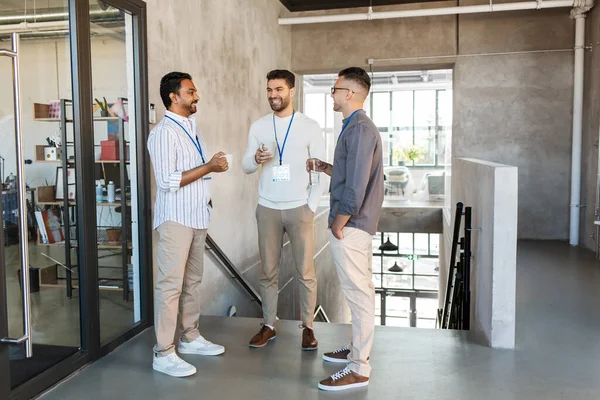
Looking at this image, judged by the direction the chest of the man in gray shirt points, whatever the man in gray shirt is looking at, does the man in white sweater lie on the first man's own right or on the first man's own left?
on the first man's own right

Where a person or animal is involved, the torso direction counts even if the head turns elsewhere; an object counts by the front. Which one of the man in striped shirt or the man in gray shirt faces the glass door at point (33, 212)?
the man in gray shirt

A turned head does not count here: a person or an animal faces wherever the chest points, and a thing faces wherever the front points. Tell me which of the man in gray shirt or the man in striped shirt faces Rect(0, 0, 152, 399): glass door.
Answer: the man in gray shirt

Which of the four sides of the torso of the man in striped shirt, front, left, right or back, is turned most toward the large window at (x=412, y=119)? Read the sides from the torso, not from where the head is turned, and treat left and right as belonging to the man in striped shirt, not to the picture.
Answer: left

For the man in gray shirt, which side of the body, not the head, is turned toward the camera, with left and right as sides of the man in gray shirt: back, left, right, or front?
left

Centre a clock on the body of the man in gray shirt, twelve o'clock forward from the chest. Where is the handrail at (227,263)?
The handrail is roughly at 2 o'clock from the man in gray shirt.

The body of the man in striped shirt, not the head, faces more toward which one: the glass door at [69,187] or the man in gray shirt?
the man in gray shirt

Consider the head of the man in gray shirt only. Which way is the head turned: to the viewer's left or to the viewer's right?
to the viewer's left

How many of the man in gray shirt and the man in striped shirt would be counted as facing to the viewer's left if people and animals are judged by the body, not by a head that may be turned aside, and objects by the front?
1

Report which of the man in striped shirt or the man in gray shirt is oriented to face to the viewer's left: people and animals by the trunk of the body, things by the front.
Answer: the man in gray shirt

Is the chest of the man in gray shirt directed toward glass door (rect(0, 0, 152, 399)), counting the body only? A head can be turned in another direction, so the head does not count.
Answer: yes

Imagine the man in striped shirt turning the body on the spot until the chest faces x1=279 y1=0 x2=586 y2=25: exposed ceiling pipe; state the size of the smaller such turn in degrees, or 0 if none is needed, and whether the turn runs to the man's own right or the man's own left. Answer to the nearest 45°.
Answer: approximately 90° to the man's own left

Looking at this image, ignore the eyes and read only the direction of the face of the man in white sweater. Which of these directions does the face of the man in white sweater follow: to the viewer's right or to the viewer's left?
to the viewer's left

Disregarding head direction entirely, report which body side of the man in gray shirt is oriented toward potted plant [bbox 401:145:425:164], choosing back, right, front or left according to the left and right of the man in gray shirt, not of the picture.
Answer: right
